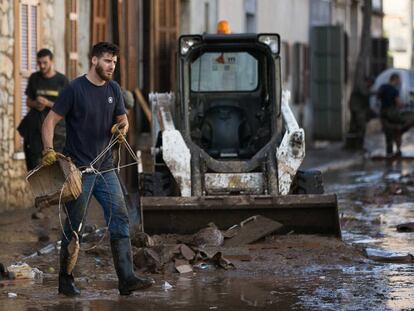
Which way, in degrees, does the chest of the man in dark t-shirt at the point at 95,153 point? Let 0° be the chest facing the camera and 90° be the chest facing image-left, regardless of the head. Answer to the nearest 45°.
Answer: approximately 315°

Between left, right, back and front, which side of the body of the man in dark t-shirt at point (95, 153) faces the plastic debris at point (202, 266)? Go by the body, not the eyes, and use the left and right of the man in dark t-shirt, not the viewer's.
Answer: left

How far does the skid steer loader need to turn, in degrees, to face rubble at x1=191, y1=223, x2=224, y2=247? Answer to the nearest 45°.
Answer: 0° — it already faces it

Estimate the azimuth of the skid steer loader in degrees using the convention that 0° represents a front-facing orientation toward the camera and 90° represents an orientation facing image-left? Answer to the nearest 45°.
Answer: approximately 0°

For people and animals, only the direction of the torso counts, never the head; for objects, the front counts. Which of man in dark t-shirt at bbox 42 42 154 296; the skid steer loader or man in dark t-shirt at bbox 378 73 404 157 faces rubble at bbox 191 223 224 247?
the skid steer loader

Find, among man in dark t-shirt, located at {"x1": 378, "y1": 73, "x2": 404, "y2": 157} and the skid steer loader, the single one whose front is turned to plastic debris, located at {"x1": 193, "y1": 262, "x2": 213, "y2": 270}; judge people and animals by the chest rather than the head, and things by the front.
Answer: the skid steer loader
